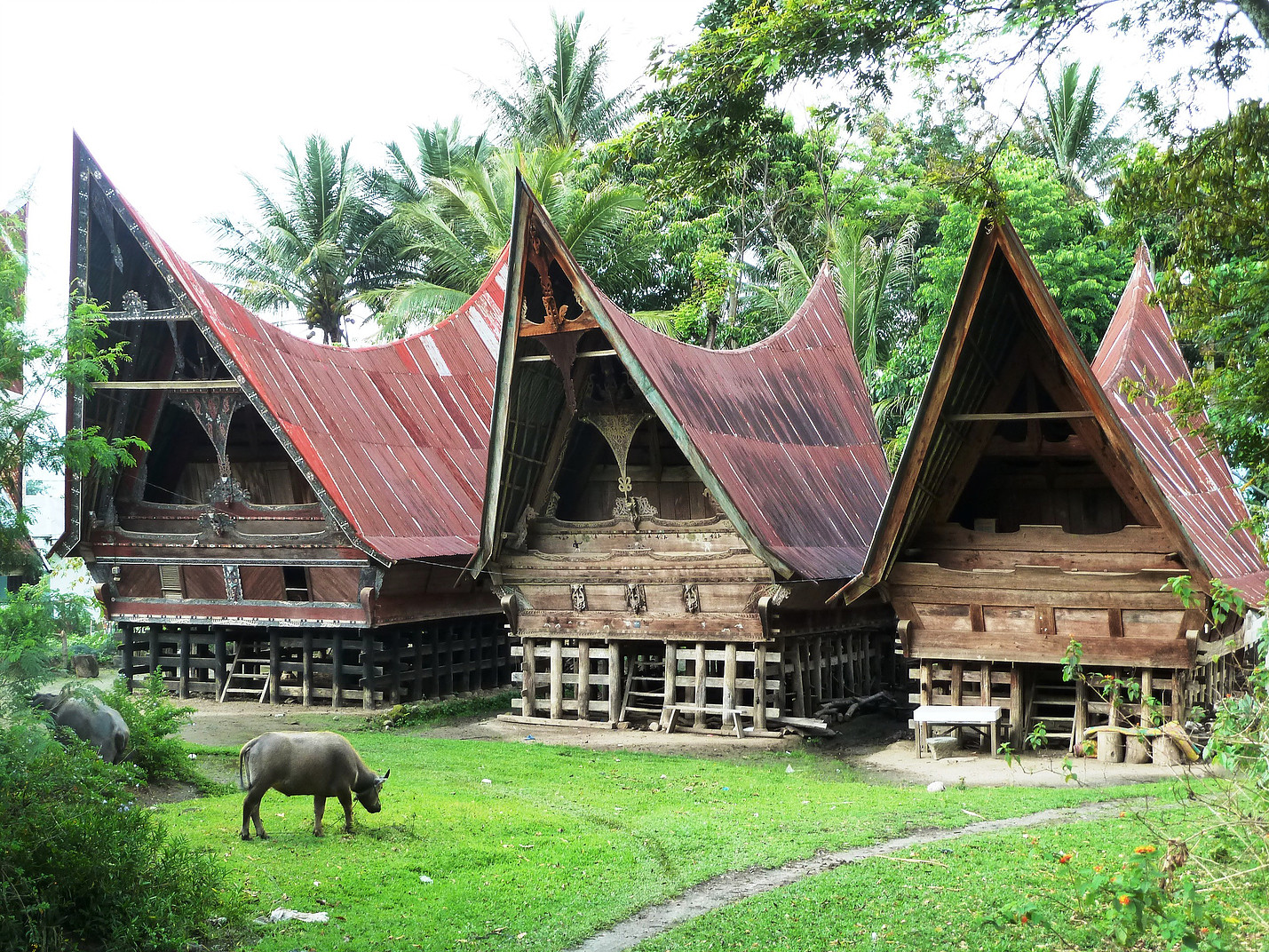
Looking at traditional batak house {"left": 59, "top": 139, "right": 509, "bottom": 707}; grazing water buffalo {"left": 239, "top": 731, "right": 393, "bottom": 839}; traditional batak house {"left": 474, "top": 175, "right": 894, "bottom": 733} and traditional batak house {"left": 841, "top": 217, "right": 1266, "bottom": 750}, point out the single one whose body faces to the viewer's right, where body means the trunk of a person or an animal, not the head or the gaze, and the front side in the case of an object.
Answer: the grazing water buffalo

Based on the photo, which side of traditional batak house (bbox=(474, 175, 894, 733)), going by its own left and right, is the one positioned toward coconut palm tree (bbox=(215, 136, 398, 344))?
right

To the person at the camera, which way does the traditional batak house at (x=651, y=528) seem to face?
facing the viewer and to the left of the viewer

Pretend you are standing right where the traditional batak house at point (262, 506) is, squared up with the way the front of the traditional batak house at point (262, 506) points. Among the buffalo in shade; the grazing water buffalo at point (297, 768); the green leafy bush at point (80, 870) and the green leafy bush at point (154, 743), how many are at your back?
0

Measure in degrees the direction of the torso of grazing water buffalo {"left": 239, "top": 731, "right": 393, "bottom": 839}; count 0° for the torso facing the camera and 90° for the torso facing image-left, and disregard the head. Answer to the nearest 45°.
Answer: approximately 270°

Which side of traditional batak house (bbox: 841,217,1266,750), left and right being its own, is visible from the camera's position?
front

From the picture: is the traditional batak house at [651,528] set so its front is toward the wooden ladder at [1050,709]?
no

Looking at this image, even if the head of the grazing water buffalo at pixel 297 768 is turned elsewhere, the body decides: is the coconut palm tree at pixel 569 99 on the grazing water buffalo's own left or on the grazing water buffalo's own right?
on the grazing water buffalo's own left

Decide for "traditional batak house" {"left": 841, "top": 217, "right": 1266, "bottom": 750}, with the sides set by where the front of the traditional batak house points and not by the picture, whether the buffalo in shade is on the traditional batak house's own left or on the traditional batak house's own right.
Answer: on the traditional batak house's own right

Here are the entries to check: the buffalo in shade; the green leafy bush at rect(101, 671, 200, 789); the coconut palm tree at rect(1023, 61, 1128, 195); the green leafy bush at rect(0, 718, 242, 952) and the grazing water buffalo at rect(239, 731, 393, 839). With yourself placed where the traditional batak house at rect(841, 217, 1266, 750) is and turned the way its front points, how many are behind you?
1

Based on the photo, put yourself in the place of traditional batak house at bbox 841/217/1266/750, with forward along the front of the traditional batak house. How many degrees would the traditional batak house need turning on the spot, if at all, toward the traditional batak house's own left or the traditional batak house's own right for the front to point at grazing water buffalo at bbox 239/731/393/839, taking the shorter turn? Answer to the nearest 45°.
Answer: approximately 45° to the traditional batak house's own right

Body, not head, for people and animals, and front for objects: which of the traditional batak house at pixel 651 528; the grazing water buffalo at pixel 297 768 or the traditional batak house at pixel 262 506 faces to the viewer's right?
the grazing water buffalo

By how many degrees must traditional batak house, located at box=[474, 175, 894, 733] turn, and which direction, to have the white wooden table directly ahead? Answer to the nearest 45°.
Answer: approximately 90° to its left

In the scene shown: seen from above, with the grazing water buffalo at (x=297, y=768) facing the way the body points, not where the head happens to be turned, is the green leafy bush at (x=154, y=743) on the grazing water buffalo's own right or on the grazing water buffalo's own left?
on the grazing water buffalo's own left

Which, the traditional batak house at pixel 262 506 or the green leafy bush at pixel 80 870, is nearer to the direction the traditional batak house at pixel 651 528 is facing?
the green leafy bush

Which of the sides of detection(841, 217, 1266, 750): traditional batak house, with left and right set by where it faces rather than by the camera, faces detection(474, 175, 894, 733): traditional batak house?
right

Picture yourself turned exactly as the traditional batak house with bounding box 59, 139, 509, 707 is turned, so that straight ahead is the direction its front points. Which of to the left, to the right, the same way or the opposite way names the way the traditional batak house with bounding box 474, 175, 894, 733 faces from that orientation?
the same way

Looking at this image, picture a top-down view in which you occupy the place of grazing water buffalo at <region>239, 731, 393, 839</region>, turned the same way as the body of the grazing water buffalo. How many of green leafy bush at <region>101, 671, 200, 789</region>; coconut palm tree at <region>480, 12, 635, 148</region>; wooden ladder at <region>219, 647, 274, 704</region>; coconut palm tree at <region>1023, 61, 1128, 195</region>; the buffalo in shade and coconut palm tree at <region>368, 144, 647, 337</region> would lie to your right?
0

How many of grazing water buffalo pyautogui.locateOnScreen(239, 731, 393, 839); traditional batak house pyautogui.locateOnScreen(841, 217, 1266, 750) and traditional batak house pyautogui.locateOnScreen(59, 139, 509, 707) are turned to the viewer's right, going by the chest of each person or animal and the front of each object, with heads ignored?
1

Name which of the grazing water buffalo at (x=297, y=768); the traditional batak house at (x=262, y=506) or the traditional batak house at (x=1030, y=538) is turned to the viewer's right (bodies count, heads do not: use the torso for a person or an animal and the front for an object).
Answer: the grazing water buffalo

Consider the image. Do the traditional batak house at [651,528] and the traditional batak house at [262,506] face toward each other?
no
